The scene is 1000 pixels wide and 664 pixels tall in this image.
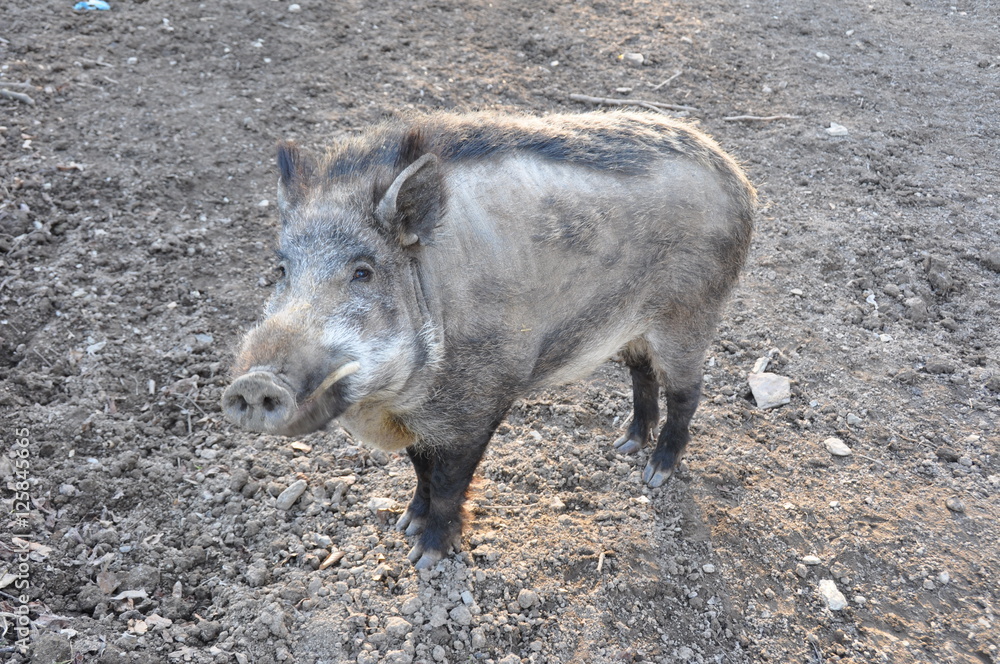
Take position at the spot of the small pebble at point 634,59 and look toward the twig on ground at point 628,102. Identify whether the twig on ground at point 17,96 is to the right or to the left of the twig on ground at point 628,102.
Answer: right

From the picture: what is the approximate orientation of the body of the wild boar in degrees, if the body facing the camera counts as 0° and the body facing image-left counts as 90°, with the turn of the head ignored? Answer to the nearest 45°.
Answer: approximately 45°

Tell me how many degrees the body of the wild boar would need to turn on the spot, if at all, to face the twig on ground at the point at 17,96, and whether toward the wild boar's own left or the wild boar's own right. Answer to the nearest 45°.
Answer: approximately 90° to the wild boar's own right

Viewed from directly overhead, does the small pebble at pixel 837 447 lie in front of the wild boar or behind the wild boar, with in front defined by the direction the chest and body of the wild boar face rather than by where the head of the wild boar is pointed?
behind

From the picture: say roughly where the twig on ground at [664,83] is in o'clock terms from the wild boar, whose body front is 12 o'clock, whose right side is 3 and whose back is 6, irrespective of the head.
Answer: The twig on ground is roughly at 5 o'clock from the wild boar.
